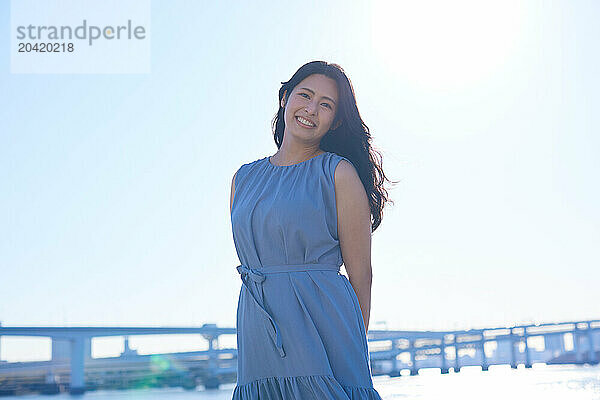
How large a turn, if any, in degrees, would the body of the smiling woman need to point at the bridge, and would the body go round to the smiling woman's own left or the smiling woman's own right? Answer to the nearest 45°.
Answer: approximately 135° to the smiling woman's own right

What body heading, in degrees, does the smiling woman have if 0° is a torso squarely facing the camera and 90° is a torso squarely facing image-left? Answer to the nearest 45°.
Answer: approximately 45°
